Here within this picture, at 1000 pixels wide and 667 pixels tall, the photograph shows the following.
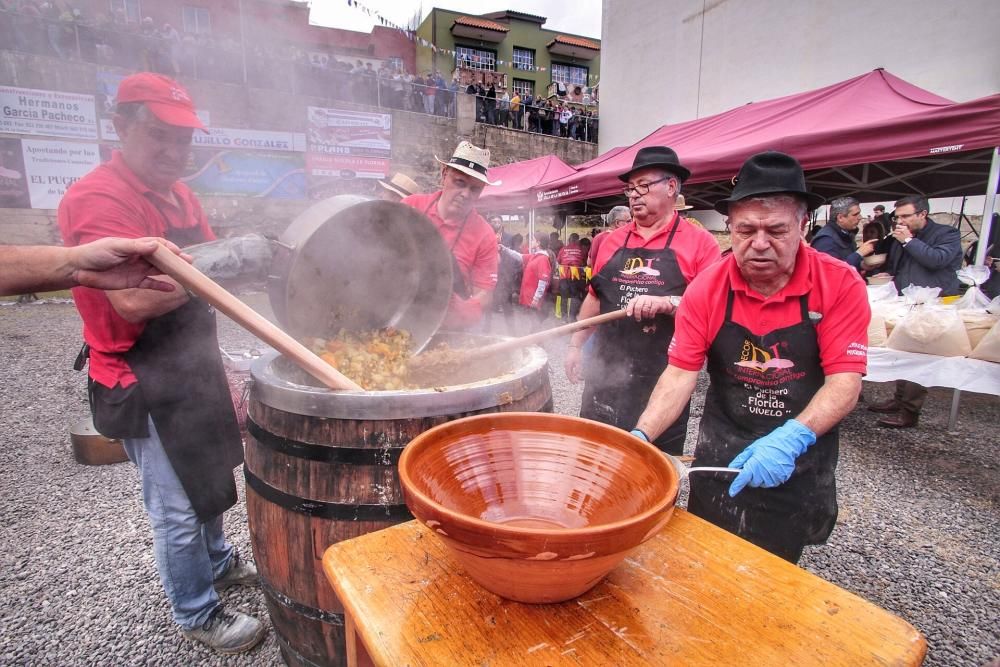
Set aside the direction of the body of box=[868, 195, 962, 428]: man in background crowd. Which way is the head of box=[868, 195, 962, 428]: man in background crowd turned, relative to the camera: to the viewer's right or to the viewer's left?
to the viewer's left

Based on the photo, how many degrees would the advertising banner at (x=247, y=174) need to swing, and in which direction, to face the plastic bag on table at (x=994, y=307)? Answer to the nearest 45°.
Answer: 0° — it already faces it

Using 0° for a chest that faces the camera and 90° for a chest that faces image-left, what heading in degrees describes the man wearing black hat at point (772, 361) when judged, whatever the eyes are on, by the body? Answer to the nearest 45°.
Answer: approximately 0°

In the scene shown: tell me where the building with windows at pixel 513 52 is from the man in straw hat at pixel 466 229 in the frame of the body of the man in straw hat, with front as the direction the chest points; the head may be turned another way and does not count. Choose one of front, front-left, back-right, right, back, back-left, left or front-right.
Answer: back

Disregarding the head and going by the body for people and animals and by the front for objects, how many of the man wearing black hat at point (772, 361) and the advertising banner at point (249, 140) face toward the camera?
2

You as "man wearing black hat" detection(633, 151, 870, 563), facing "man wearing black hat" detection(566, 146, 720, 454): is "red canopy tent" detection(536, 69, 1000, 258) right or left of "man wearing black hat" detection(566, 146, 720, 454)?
right

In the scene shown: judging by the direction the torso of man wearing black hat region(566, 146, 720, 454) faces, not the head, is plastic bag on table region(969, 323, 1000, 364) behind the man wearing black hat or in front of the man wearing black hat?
behind

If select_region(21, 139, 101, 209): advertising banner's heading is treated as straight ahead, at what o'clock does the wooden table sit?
The wooden table is roughly at 12 o'clock from the advertising banner.

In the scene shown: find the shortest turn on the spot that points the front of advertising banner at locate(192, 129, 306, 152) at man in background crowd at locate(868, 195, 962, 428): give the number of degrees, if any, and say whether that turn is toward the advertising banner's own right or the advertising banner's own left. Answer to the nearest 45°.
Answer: approximately 45° to the advertising banner's own left

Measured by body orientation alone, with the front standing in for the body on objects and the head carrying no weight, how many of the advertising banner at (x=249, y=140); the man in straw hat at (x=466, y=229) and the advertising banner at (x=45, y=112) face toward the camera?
3

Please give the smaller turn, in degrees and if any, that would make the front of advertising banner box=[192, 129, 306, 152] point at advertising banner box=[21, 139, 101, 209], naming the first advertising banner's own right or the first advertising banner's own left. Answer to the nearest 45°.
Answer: approximately 90° to the first advertising banner's own right
